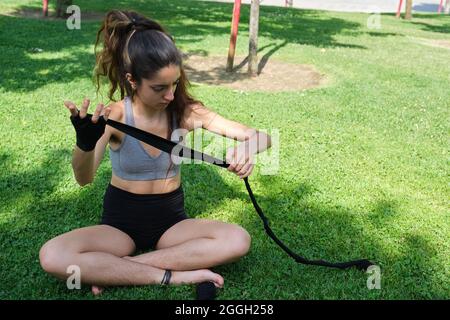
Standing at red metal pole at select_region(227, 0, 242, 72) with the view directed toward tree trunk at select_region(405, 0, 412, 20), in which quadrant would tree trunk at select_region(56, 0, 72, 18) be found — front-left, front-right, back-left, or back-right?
front-left

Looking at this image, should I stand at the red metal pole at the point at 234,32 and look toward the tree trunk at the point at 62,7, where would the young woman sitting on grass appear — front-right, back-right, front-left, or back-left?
back-left

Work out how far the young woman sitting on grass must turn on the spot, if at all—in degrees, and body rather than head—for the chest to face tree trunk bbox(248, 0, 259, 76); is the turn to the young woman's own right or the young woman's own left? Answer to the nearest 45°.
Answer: approximately 180°

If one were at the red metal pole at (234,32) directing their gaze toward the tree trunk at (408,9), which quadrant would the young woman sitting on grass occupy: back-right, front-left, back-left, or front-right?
back-right

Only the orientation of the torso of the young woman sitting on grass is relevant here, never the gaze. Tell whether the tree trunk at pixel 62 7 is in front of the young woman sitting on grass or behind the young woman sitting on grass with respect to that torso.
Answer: behind

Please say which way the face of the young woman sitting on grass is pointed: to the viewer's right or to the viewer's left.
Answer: to the viewer's right

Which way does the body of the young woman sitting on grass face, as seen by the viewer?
toward the camera

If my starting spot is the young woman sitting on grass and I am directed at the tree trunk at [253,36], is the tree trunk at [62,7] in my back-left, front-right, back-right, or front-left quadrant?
front-left

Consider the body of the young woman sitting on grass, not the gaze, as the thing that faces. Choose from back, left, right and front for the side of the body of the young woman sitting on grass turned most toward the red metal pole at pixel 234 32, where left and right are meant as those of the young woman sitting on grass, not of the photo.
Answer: back

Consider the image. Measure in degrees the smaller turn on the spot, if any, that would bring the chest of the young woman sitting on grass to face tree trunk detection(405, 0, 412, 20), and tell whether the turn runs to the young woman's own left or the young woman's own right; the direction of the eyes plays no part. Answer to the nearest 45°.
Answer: approximately 135° to the young woman's own left

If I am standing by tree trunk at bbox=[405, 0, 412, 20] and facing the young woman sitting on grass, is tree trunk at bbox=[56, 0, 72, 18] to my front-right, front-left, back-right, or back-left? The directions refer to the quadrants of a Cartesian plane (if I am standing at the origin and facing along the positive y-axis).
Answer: front-right
